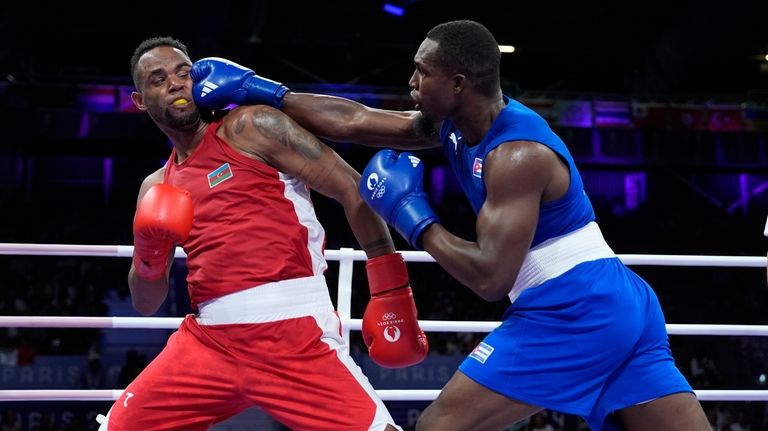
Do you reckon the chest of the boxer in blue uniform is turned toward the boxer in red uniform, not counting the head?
yes

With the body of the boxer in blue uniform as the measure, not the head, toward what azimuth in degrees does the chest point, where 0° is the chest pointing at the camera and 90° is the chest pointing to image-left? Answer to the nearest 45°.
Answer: approximately 90°

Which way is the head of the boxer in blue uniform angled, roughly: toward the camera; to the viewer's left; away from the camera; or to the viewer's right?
to the viewer's left
